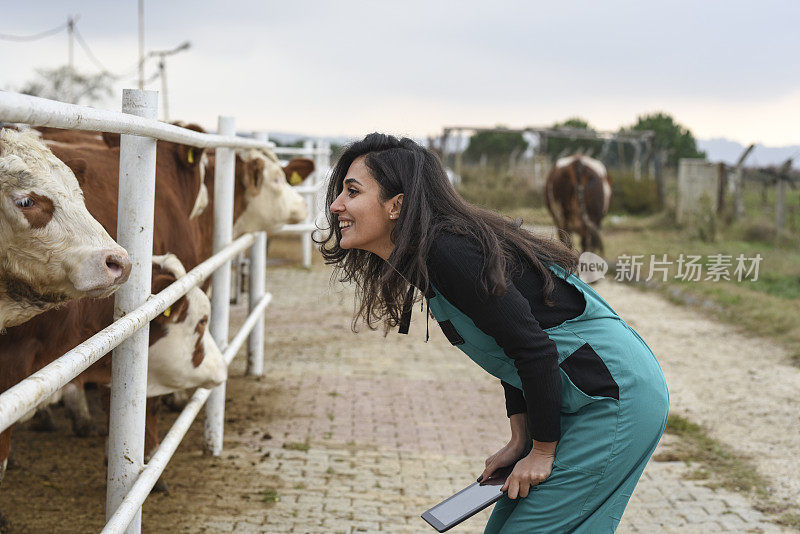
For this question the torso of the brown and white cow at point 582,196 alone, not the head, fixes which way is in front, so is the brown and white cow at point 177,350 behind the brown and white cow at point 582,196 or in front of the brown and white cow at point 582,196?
behind

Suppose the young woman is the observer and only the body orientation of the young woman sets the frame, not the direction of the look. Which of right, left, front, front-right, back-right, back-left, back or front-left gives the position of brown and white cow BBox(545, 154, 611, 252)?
right

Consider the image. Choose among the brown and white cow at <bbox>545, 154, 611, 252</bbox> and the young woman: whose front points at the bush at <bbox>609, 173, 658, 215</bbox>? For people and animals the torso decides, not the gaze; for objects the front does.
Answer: the brown and white cow

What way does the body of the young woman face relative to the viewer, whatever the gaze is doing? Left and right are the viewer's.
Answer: facing to the left of the viewer

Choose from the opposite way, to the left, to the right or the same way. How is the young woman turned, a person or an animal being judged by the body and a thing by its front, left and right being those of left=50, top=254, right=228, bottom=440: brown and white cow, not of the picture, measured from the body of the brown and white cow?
the opposite way

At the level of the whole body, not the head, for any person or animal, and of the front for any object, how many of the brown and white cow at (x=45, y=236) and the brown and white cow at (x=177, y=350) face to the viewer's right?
2

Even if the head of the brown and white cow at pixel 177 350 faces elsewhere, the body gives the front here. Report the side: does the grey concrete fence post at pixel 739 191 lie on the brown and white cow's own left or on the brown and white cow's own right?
on the brown and white cow's own left

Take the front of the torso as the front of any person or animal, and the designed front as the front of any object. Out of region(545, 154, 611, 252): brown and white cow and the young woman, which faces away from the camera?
the brown and white cow

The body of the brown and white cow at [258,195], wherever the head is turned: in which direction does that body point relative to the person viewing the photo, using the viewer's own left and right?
facing to the right of the viewer

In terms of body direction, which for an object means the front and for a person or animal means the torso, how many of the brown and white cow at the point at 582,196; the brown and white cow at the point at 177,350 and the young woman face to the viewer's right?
1

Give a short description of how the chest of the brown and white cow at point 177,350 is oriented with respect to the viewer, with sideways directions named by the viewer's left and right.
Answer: facing to the right of the viewer

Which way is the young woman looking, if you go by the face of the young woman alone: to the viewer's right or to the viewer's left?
to the viewer's left

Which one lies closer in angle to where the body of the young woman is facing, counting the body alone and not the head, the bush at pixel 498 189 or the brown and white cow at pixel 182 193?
the brown and white cow

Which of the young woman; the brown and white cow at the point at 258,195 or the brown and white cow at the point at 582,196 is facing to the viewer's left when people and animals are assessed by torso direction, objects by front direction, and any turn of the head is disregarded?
the young woman

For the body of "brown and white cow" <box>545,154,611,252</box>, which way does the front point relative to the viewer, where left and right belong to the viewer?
facing away from the viewer

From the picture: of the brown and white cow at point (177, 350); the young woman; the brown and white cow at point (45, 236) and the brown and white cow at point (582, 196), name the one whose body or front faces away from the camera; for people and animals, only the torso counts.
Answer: the brown and white cow at point (582, 196)

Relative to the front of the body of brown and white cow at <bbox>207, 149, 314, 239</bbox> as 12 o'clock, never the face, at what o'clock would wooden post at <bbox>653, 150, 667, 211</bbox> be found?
The wooden post is roughly at 10 o'clock from the brown and white cow.

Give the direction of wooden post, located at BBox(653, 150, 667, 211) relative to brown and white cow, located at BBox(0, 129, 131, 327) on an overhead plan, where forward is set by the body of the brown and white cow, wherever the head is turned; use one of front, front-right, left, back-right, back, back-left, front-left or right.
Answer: front-left
